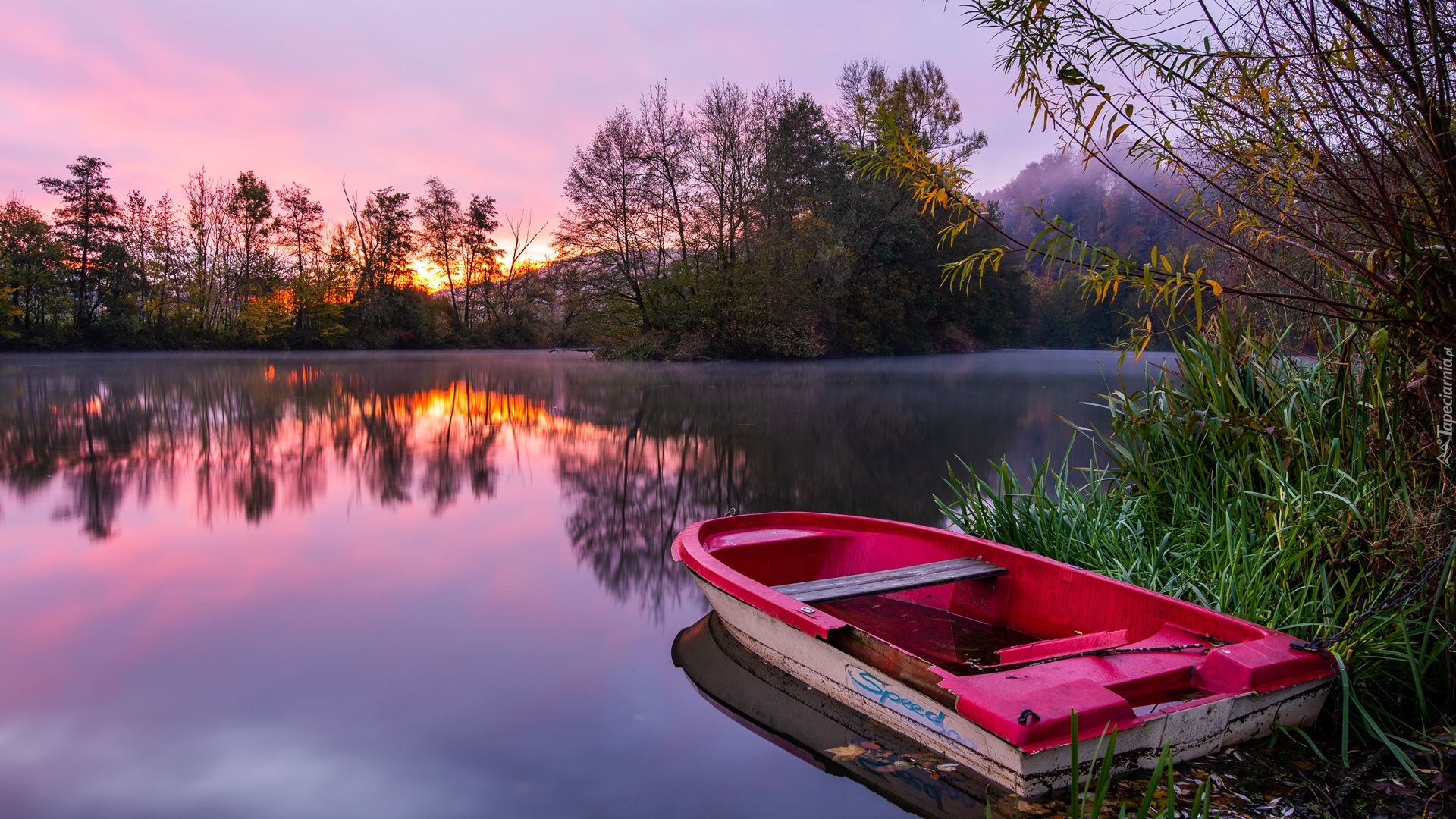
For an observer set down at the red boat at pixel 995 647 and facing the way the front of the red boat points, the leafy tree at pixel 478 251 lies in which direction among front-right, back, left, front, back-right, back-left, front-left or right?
front

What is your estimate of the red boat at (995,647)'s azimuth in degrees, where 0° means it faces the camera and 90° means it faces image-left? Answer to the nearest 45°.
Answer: approximately 135°

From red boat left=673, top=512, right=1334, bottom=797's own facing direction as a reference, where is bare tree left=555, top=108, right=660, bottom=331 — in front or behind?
in front

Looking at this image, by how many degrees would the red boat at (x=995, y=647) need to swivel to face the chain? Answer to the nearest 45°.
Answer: approximately 135° to its right

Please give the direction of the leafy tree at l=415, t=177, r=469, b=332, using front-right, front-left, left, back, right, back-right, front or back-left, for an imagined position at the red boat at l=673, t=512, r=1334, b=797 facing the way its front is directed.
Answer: front

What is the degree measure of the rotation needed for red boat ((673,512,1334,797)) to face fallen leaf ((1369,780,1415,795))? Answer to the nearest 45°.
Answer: approximately 135° to its right
